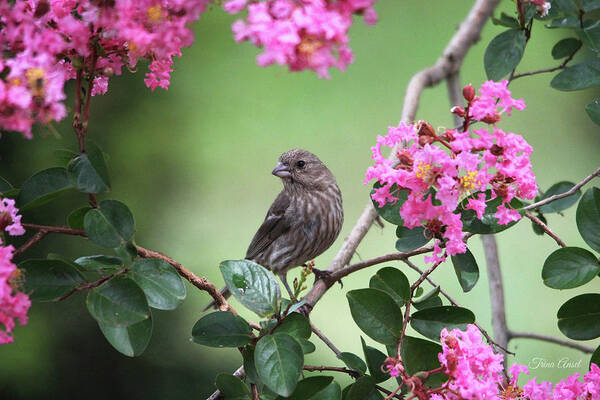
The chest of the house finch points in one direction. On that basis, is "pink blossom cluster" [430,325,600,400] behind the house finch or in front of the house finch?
in front
